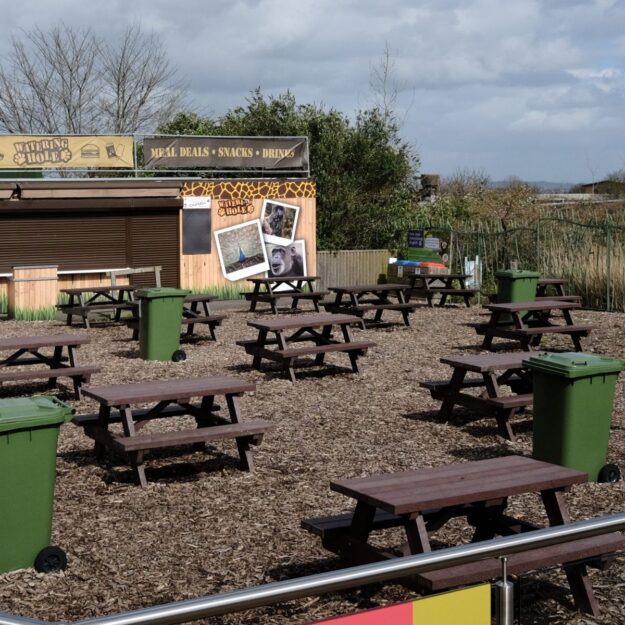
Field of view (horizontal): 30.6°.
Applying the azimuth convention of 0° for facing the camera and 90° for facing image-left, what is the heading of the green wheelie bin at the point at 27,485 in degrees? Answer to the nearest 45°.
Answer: approximately 90°

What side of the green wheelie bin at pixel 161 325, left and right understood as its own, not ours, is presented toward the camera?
left

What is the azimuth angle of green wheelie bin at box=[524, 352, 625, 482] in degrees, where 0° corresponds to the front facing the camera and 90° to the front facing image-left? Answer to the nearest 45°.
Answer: approximately 45°

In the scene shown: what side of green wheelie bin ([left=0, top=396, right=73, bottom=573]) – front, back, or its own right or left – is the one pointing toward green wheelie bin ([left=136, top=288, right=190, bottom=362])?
right

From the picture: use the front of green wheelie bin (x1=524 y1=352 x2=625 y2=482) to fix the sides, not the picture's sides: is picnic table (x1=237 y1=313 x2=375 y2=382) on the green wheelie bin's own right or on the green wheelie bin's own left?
on the green wheelie bin's own right

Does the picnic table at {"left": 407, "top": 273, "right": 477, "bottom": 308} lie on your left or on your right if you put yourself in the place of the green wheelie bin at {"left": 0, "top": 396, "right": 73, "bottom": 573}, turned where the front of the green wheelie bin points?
on your right

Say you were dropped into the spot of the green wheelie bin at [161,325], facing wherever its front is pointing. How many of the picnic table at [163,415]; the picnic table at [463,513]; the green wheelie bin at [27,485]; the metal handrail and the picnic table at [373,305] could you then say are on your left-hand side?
4

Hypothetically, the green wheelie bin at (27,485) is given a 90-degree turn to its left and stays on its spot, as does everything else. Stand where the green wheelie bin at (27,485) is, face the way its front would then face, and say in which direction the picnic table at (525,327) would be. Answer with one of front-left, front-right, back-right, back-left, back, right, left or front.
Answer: back-left

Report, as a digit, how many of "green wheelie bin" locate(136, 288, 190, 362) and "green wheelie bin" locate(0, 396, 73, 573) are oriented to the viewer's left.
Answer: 2
